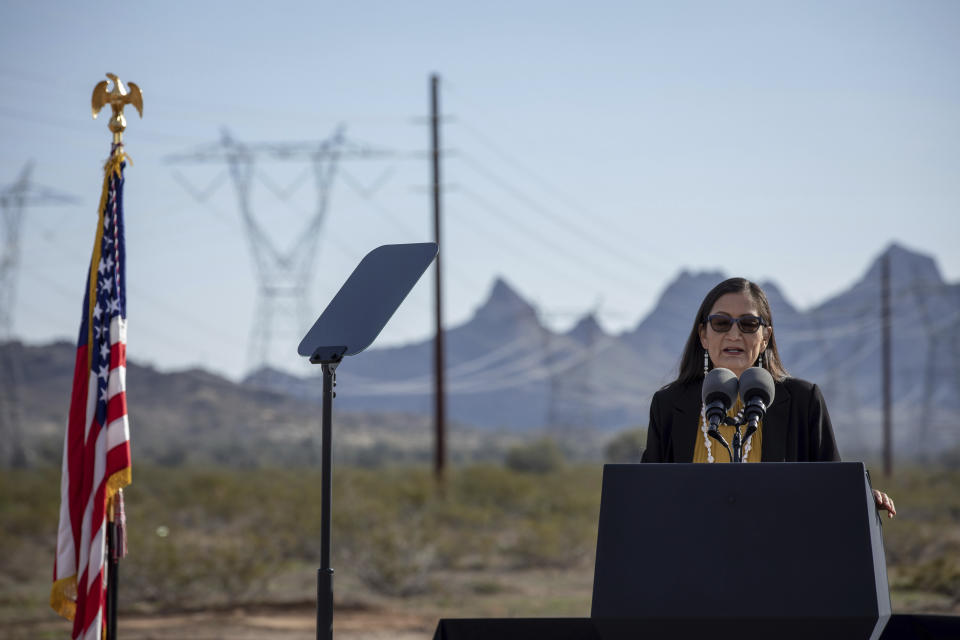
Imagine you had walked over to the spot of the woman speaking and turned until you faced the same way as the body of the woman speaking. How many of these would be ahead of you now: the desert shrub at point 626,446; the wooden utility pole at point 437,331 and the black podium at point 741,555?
1

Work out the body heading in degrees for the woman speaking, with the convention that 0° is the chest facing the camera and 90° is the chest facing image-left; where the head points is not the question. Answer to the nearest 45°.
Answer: approximately 0°

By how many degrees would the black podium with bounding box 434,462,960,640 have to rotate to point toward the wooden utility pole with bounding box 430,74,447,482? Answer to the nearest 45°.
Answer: approximately 180°

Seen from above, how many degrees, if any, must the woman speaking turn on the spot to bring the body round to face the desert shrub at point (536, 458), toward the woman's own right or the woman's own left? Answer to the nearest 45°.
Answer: approximately 180°

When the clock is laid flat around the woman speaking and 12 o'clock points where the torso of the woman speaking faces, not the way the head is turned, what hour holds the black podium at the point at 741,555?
The black podium is roughly at 12 o'clock from the woman speaking.

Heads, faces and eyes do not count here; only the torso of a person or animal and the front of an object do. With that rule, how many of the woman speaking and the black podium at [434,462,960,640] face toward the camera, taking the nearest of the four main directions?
2

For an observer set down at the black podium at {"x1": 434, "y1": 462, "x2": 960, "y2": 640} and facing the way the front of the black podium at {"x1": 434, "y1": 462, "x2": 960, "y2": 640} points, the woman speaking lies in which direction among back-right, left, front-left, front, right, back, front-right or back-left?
back

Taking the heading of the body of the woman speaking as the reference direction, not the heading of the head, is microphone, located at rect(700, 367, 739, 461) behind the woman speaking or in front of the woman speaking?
in front

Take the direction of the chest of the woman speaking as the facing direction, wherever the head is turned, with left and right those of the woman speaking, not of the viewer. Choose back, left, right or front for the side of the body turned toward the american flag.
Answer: right
